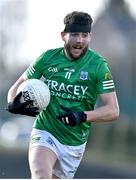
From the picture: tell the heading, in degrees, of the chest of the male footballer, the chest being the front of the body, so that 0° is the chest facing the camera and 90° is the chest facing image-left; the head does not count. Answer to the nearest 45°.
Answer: approximately 0°
